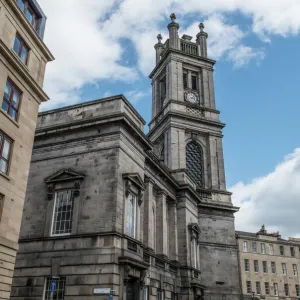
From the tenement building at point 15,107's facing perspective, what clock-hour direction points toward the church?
The church is roughly at 9 o'clock from the tenement building.

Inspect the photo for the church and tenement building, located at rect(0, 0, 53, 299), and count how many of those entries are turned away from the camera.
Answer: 0

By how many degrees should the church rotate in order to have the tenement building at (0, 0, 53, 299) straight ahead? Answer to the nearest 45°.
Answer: approximately 135° to its right

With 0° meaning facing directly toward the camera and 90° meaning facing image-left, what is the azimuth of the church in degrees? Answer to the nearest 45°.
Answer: approximately 270°

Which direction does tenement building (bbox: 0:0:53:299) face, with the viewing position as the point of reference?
facing the viewer and to the right of the viewer
